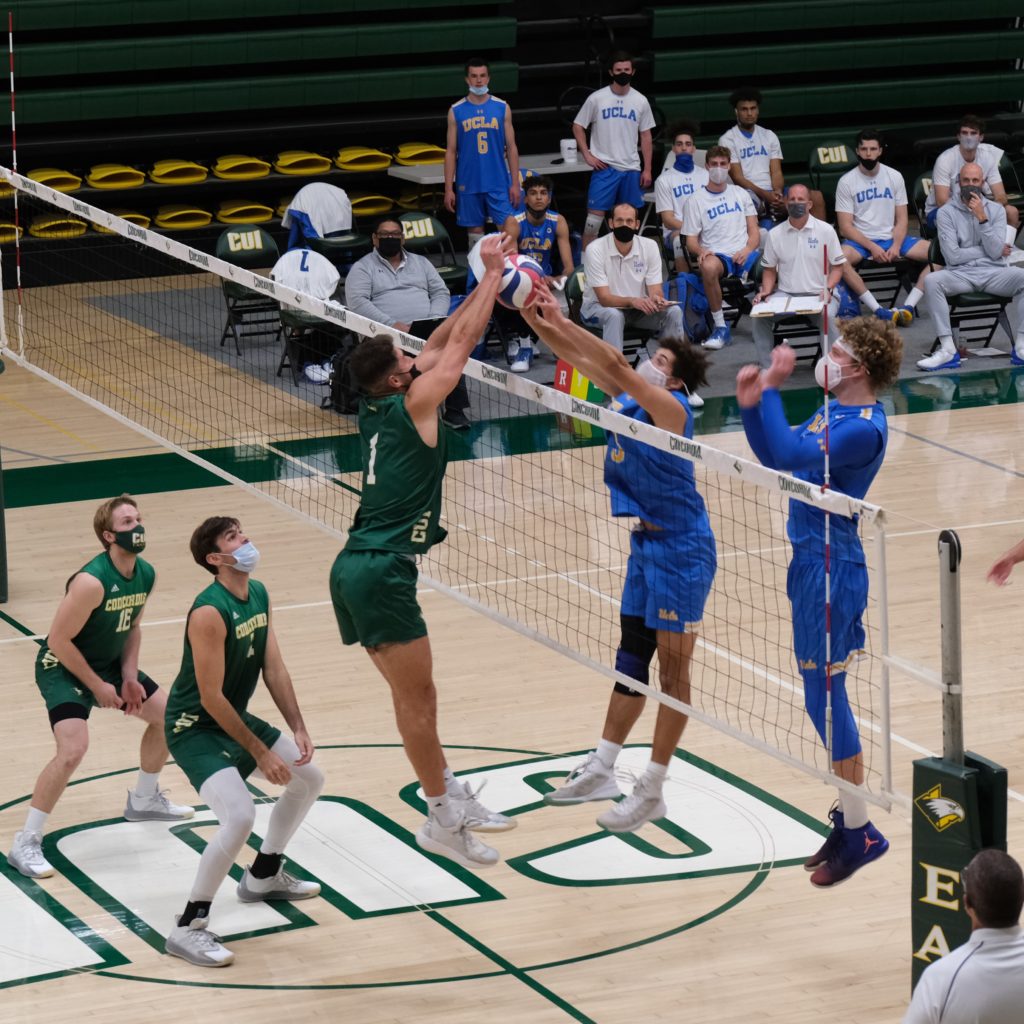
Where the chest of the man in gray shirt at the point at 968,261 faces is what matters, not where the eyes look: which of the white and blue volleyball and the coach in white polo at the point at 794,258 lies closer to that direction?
the white and blue volleyball

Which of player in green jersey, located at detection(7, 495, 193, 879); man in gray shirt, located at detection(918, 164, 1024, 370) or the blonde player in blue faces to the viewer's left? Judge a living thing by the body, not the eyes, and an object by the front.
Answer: the blonde player in blue

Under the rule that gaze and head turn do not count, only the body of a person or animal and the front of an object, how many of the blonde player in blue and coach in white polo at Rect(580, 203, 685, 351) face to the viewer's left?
1

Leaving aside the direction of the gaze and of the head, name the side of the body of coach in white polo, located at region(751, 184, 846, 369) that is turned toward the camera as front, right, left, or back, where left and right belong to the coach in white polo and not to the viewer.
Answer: front

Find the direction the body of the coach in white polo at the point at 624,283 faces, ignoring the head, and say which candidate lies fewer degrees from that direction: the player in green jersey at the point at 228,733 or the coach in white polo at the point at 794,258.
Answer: the player in green jersey

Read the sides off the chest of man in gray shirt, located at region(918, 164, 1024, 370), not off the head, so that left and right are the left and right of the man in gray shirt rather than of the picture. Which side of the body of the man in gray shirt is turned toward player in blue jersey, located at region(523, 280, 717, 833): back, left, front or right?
front

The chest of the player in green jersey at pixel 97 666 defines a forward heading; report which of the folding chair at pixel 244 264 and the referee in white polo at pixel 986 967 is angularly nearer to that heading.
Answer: the referee in white polo

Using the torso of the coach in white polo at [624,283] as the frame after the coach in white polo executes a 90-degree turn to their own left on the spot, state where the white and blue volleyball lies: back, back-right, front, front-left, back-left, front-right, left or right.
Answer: right

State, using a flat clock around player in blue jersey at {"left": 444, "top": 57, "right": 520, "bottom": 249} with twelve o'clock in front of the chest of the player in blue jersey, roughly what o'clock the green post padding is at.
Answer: The green post padding is roughly at 12 o'clock from the player in blue jersey.

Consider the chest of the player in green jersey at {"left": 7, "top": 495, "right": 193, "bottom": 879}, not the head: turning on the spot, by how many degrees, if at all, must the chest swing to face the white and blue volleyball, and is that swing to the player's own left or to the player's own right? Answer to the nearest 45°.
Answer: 0° — they already face it

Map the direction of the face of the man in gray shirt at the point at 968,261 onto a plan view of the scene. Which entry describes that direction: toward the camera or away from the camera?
toward the camera

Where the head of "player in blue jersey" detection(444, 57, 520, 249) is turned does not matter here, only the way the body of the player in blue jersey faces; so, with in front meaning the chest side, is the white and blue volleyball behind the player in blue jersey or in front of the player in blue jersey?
in front

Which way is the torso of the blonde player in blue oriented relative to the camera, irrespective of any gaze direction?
to the viewer's left

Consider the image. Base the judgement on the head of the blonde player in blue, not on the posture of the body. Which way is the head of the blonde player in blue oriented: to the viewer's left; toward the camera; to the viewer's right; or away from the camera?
to the viewer's left

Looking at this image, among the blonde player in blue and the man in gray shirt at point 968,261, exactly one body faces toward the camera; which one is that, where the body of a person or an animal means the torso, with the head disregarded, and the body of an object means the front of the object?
the man in gray shirt

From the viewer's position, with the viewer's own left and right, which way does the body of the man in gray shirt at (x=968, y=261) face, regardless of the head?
facing the viewer

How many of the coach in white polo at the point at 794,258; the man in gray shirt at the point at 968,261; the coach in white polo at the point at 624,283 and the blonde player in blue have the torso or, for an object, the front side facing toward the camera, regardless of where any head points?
3

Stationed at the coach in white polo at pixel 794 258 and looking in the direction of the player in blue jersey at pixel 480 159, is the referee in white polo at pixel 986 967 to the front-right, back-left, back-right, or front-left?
back-left

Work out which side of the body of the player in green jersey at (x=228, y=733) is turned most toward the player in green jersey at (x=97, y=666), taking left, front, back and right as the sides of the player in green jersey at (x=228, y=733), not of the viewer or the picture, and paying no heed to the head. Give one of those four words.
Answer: back

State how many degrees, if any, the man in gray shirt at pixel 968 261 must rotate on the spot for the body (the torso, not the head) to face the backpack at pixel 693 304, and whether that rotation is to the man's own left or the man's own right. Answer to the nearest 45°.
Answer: approximately 90° to the man's own right

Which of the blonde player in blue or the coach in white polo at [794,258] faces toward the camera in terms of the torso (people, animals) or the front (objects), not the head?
the coach in white polo
